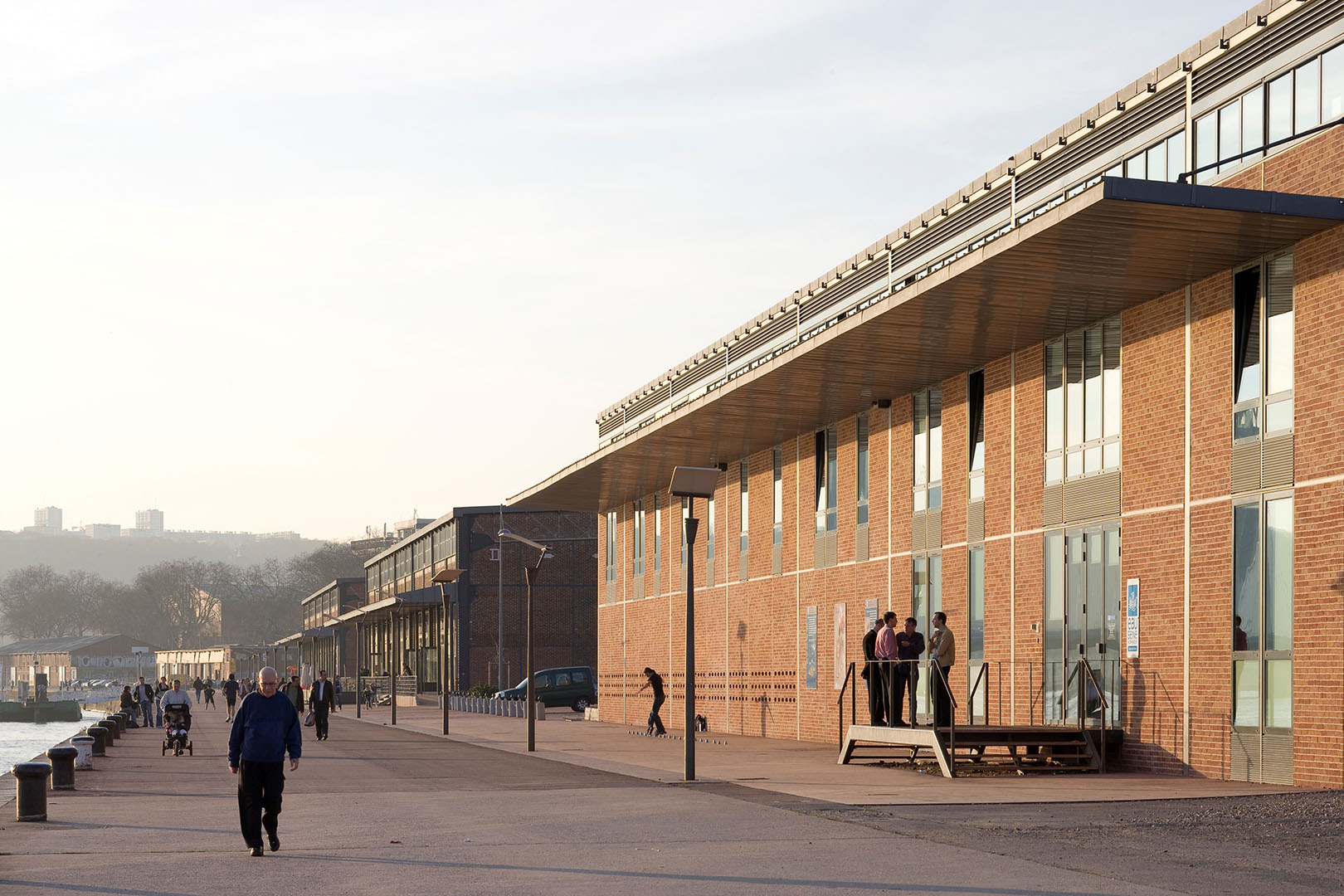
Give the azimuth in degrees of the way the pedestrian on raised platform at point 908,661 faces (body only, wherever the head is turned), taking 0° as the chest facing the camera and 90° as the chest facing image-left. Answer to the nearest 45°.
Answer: approximately 0°

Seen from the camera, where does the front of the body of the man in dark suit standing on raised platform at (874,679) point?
to the viewer's right

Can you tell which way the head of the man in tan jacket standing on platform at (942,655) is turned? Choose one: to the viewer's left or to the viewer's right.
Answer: to the viewer's left

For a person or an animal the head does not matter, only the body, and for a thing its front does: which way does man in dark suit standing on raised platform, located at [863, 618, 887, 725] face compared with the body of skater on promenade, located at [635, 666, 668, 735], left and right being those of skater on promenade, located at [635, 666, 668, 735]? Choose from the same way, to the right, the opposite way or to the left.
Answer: the opposite way

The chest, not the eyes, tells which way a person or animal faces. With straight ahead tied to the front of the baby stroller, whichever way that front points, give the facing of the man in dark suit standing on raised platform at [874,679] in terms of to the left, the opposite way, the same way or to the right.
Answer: to the left

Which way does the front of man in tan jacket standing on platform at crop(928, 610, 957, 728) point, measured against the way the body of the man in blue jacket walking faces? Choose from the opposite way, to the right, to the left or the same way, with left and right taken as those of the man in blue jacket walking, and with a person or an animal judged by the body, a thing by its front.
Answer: to the right

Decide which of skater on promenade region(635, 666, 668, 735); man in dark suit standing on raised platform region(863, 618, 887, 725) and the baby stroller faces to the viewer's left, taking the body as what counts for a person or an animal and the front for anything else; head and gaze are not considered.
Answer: skater on promenade region(635, 666, 668, 735)

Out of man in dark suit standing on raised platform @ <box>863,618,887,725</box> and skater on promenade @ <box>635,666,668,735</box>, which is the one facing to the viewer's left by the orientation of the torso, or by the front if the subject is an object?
skater on promenade @ <box>635,666,668,735</box>

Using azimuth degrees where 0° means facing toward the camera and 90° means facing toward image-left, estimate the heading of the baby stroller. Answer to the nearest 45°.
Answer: approximately 0°

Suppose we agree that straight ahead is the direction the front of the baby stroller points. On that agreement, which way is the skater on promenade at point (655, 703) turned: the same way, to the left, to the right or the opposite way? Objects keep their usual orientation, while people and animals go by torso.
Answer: to the right
